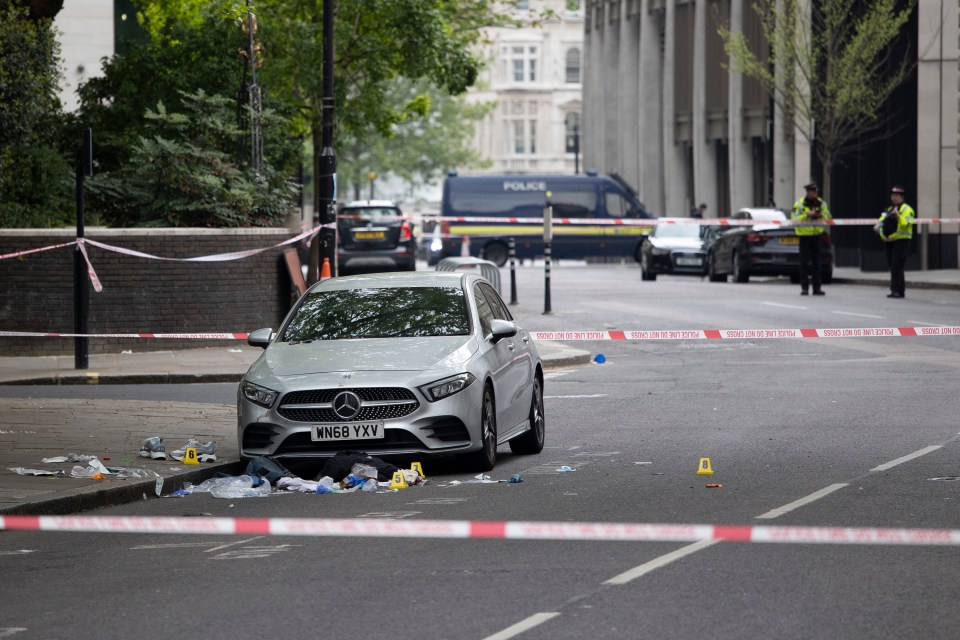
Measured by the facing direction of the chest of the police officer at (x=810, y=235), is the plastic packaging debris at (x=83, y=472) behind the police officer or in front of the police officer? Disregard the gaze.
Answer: in front

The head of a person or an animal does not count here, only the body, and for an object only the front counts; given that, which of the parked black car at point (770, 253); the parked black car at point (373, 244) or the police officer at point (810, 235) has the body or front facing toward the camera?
the police officer

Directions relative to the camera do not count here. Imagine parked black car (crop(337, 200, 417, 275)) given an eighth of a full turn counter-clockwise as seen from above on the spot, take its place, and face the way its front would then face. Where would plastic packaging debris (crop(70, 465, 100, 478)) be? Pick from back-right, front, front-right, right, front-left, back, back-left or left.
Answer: back-left

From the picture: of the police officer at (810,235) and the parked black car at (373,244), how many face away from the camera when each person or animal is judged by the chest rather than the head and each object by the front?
1

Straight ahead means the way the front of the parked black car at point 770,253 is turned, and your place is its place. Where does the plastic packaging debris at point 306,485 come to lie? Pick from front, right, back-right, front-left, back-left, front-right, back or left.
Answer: back-left

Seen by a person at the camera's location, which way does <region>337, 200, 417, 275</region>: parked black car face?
facing away from the viewer

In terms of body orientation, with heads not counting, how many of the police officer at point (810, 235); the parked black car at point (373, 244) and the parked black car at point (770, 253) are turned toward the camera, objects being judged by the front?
1

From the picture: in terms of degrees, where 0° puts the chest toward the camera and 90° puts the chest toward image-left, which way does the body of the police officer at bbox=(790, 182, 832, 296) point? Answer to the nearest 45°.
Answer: approximately 0°

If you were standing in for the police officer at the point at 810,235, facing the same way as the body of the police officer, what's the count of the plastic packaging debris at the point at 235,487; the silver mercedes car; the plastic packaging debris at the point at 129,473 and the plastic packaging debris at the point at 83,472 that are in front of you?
4

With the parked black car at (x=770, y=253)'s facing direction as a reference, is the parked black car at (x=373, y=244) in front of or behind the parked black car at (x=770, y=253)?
in front

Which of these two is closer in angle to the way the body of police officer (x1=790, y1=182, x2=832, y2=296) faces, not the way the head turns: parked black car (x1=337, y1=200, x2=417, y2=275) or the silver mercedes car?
the silver mercedes car

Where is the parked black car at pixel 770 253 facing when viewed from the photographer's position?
facing away from the viewer and to the left of the viewer

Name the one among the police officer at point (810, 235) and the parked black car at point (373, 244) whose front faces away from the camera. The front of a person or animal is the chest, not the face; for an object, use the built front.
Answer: the parked black car

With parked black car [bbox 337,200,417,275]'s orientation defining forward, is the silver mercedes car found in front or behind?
behind
